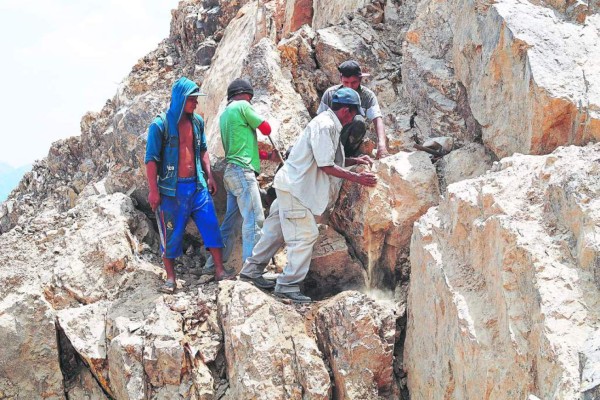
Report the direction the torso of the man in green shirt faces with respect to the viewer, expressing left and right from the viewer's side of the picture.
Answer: facing away from the viewer and to the right of the viewer

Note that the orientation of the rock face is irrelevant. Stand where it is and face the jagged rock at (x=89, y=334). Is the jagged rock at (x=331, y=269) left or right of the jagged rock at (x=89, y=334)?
right

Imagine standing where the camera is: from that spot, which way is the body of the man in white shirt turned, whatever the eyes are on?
to the viewer's right

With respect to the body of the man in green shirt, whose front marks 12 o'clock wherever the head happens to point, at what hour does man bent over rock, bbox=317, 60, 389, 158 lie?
The man bent over rock is roughly at 2 o'clock from the man in green shirt.

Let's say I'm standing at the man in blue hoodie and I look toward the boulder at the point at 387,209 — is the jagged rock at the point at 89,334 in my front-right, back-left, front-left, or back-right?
back-right

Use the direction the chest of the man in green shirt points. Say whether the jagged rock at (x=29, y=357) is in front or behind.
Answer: behind

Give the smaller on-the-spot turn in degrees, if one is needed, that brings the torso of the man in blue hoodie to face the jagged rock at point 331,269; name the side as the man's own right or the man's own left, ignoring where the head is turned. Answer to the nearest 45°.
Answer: approximately 45° to the man's own left

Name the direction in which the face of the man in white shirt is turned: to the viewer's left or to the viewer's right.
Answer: to the viewer's right
